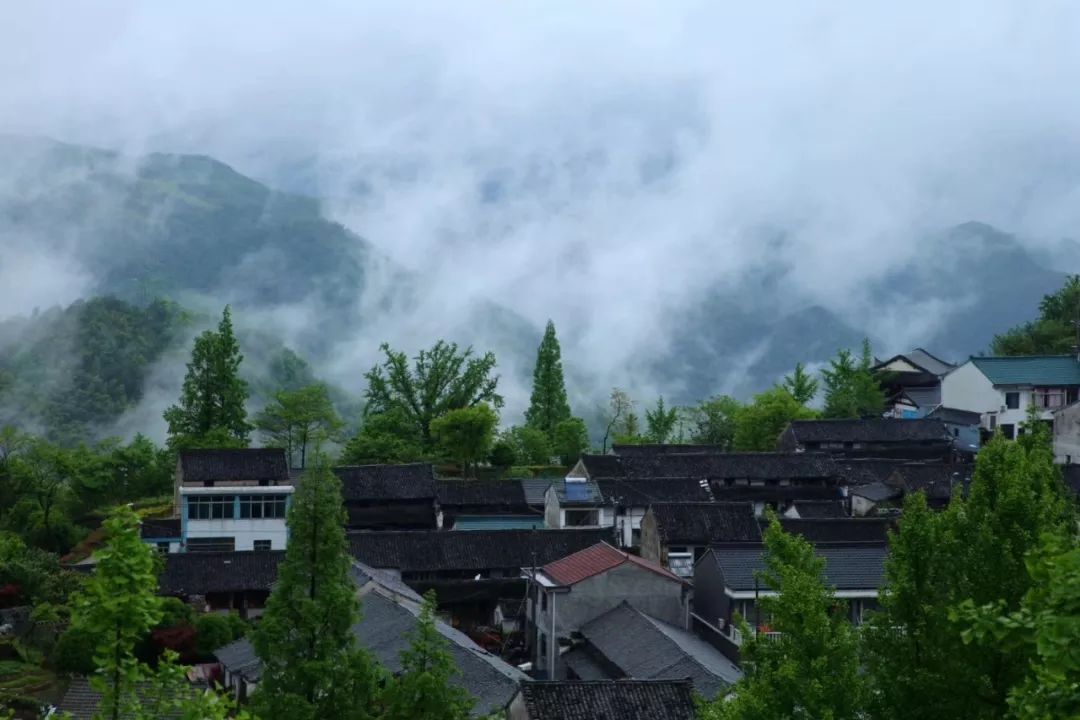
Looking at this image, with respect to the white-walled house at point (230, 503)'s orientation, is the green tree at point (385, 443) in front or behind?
behind

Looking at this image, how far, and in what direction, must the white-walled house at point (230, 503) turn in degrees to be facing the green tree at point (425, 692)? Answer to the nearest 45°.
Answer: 0° — it already faces it

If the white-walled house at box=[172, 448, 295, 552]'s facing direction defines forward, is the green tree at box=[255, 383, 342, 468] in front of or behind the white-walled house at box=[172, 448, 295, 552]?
behind

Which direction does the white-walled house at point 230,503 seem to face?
toward the camera

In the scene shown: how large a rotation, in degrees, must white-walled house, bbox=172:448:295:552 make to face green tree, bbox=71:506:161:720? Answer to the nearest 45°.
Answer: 0° — it already faces it

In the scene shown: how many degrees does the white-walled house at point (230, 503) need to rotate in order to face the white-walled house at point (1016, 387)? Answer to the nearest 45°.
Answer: approximately 90° to its left

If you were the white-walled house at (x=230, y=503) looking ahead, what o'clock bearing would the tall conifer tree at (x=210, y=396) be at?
The tall conifer tree is roughly at 6 o'clock from the white-walled house.

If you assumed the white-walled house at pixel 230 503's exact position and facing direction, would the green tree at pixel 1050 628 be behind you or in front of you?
in front

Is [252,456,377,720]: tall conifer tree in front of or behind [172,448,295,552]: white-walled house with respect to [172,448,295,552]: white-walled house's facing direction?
in front
